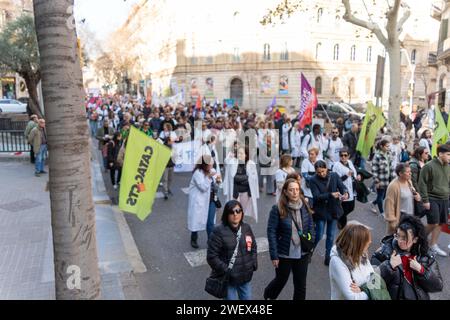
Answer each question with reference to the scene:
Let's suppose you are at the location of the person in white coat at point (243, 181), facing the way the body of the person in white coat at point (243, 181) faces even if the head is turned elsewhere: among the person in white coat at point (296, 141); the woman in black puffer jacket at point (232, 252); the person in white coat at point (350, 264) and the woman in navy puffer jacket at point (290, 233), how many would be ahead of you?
3

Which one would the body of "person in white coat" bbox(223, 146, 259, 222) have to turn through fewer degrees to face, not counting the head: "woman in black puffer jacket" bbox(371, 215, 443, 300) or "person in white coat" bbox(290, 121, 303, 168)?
the woman in black puffer jacket

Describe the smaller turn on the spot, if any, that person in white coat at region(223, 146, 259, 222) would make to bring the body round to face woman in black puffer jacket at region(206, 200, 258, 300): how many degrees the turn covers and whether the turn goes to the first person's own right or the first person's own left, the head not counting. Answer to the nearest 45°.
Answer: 0° — they already face them

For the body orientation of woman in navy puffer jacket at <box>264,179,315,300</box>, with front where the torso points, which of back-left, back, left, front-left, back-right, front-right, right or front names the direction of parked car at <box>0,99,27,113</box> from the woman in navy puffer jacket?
back

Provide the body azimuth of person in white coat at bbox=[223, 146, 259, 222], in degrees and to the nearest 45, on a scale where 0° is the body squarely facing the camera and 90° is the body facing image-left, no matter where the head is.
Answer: approximately 0°

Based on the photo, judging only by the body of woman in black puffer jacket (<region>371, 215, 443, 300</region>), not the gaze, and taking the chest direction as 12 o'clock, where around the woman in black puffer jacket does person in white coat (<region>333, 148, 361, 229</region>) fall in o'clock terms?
The person in white coat is roughly at 4 o'clock from the woman in black puffer jacket.

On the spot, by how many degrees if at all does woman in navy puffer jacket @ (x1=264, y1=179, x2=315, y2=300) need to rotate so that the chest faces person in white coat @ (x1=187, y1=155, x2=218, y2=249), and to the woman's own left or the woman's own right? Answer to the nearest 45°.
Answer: approximately 180°
